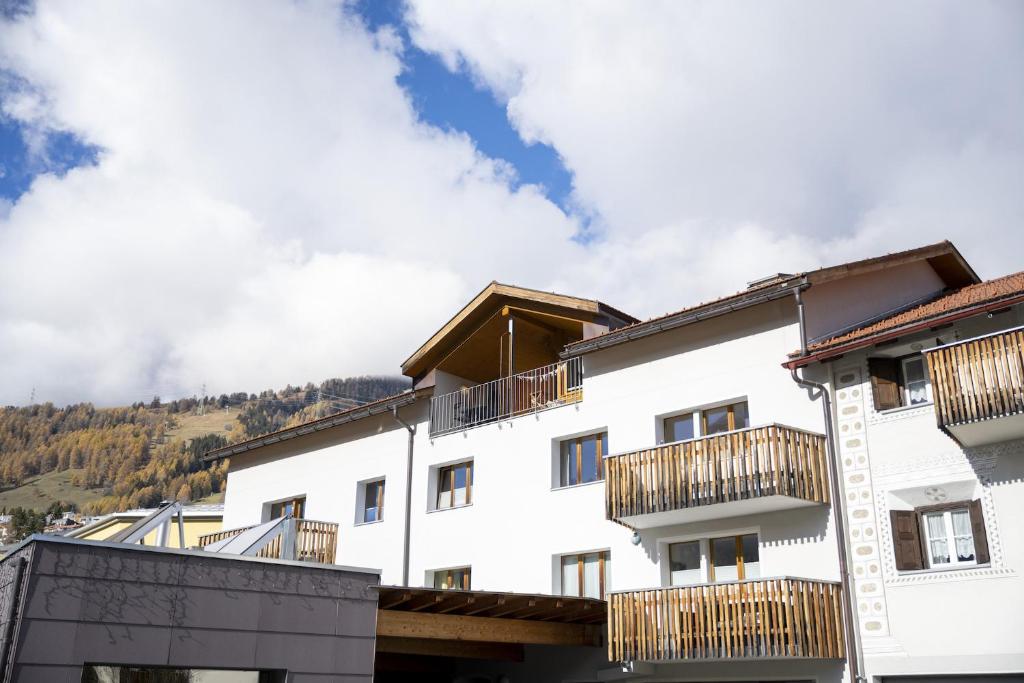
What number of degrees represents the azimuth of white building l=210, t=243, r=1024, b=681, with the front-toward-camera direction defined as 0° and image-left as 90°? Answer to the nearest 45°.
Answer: approximately 45°
